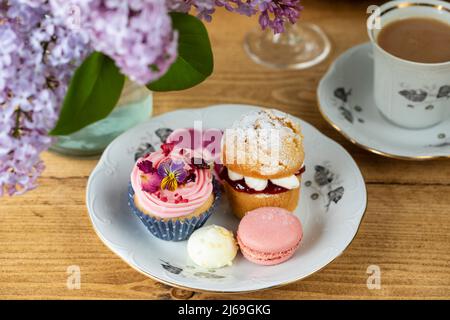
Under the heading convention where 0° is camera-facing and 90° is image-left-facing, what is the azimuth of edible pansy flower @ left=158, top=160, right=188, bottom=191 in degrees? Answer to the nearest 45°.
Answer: approximately 0°
